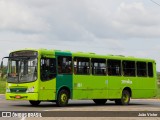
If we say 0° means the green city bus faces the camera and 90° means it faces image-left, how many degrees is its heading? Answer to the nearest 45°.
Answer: approximately 45°
